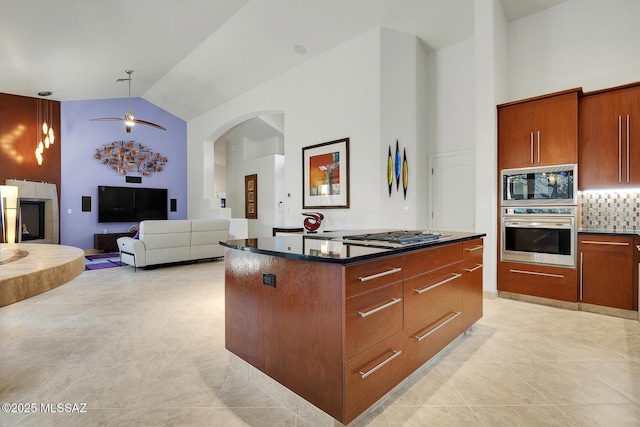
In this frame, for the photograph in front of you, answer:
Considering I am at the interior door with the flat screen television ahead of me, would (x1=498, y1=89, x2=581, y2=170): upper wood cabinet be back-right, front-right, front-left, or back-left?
back-left

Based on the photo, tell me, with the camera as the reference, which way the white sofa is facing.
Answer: facing away from the viewer and to the left of the viewer

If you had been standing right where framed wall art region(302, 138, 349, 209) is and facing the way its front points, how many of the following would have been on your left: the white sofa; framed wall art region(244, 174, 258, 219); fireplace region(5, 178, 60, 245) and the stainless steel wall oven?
1

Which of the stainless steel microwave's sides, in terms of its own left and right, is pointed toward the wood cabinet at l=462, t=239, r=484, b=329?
front

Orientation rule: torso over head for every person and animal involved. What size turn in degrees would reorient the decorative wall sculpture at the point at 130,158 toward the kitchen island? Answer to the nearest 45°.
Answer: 0° — it already faces it

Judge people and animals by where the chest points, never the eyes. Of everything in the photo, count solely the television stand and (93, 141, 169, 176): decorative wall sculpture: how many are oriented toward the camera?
2

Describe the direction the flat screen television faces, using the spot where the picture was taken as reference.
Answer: facing the viewer

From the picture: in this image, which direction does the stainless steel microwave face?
toward the camera

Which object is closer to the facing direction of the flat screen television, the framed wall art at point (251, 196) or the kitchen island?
the kitchen island

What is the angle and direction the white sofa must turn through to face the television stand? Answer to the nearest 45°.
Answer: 0° — it already faces it

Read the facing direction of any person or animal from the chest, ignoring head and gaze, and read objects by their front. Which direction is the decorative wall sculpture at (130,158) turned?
toward the camera
